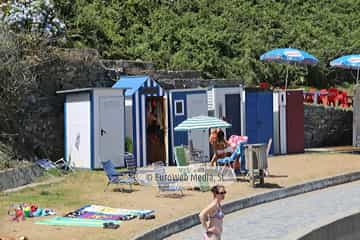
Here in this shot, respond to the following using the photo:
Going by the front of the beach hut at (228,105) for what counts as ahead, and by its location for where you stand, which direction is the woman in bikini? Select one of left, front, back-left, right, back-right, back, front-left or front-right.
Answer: front-right

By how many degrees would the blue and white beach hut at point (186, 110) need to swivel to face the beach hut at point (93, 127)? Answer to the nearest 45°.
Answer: approximately 45° to its right

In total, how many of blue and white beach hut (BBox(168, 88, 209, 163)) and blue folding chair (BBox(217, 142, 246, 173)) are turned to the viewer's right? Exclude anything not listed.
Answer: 0

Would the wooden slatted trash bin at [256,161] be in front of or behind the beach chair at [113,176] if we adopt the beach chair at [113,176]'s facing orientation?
in front

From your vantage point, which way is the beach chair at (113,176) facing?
to the viewer's right

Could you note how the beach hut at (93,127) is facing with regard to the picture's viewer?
facing the viewer and to the right of the viewer
